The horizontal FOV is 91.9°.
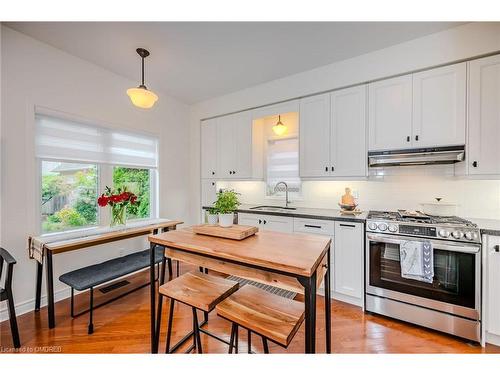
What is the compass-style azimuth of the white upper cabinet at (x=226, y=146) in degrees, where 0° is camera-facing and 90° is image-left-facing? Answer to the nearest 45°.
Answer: approximately 45°

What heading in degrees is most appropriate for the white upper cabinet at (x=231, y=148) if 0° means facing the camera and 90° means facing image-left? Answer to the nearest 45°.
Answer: approximately 45°

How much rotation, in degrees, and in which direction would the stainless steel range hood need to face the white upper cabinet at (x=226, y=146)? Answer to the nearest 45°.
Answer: approximately 90° to its right

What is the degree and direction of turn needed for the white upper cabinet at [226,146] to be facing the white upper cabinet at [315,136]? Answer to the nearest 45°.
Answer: approximately 90° to its left

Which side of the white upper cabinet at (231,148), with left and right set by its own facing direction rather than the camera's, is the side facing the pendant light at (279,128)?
left

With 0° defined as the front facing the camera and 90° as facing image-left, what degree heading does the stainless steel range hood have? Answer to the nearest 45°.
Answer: approximately 0°

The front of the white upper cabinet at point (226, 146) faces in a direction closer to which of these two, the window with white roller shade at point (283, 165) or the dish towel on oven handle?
the dish towel on oven handle
